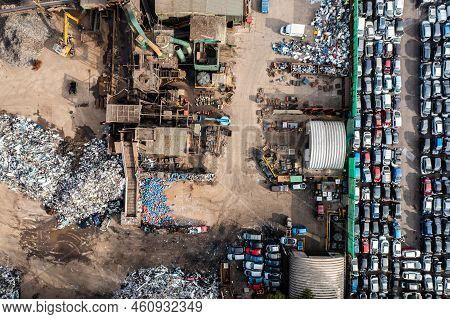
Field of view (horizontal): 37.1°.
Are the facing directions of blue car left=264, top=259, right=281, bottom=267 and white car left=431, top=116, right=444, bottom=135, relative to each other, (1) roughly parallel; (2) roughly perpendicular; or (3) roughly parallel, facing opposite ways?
roughly perpendicular

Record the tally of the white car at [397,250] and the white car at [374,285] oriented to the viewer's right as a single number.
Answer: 0

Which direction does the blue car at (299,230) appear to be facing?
to the viewer's right

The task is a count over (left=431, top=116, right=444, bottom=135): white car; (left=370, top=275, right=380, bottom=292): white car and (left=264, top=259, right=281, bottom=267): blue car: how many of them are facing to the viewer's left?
1

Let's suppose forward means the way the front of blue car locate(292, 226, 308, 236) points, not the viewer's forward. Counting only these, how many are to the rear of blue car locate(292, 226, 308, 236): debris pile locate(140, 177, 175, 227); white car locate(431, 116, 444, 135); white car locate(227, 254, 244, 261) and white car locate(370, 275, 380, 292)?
2

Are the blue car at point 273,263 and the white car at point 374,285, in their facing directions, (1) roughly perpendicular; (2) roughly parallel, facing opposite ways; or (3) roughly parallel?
roughly perpendicular

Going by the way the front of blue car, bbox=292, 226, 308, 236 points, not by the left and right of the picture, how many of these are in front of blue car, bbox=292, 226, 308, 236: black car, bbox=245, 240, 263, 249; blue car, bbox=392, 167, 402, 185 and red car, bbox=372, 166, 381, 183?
1

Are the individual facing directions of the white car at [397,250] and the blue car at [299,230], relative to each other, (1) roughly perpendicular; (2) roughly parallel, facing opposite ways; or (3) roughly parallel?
roughly perpendicular

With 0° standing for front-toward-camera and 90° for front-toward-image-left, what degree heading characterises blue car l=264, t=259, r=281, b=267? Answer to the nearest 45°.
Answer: approximately 90°
